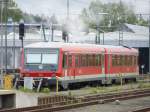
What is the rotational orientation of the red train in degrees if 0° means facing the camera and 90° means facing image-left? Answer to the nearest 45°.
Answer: approximately 45°
